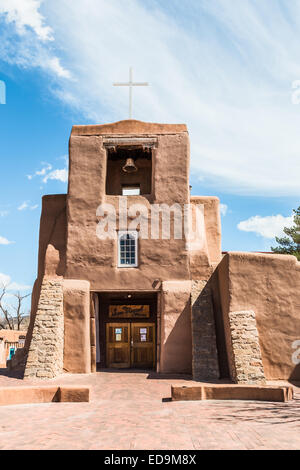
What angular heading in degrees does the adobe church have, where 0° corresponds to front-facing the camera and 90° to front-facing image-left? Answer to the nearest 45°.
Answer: approximately 0°
